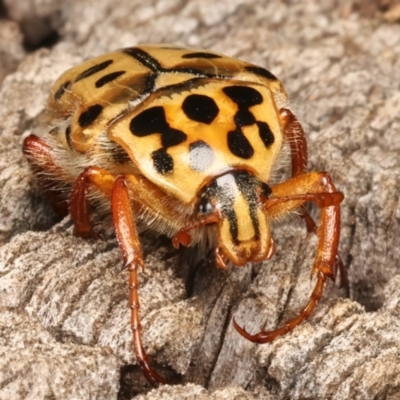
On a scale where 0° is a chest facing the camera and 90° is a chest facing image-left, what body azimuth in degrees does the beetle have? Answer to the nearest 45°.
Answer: approximately 315°
